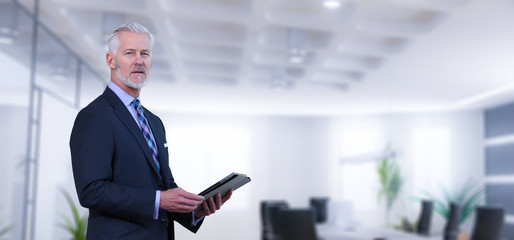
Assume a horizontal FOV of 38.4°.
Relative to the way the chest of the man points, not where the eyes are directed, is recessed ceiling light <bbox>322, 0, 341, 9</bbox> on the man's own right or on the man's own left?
on the man's own left

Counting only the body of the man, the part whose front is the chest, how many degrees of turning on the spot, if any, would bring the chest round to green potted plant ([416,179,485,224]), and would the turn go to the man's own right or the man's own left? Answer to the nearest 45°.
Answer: approximately 90° to the man's own left

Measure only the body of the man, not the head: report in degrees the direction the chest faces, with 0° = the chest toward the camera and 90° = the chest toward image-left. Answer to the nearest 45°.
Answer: approximately 315°

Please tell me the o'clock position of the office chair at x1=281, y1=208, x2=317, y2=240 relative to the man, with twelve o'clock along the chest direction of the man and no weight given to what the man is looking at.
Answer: The office chair is roughly at 8 o'clock from the man.

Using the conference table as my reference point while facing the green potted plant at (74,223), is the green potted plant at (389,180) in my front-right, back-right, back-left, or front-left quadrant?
back-right

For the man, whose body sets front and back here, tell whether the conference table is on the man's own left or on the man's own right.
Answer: on the man's own left
